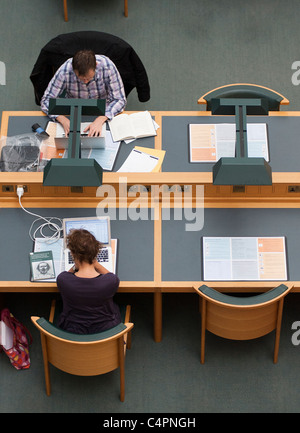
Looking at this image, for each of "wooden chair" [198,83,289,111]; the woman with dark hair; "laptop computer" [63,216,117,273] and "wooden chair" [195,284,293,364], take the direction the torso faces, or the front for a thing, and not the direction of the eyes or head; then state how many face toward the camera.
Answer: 2

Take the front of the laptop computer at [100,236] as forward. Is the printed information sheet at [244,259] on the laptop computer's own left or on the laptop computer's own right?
on the laptop computer's own left

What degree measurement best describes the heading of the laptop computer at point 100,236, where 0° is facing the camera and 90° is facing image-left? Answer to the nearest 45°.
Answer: approximately 0°

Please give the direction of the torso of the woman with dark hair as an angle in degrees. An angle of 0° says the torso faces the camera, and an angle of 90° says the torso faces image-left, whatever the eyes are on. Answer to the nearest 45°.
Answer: approximately 180°

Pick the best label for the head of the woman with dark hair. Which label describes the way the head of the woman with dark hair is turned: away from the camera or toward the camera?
away from the camera

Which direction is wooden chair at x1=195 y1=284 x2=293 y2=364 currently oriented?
away from the camera

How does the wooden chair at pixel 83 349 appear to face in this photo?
away from the camera

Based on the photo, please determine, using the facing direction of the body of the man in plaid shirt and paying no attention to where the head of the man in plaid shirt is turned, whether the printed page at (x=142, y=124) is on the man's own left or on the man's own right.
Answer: on the man's own left

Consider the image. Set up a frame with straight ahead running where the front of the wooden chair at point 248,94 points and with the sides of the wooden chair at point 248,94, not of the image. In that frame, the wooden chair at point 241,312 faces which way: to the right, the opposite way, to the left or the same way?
the opposite way

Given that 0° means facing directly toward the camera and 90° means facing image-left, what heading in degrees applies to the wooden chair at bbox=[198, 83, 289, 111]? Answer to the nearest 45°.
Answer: approximately 0°
